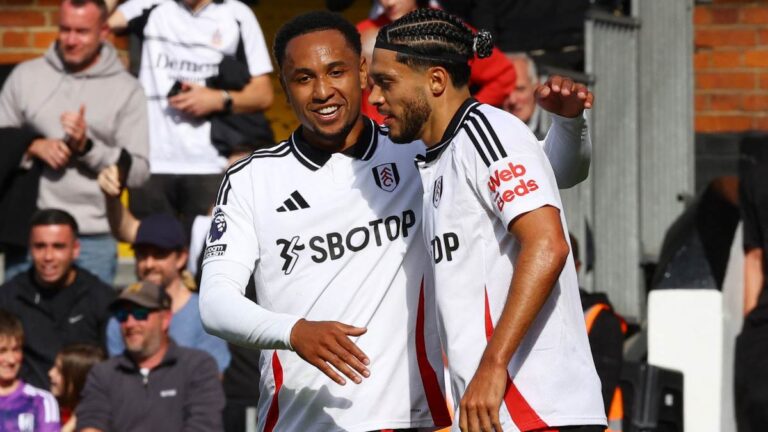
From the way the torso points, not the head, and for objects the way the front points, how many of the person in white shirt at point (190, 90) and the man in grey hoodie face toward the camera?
2

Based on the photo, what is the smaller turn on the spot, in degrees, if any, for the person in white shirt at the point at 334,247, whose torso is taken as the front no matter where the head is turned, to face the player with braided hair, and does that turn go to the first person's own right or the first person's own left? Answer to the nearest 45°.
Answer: approximately 45° to the first person's own left

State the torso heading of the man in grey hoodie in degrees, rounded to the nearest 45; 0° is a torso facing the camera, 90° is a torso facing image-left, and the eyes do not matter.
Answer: approximately 0°

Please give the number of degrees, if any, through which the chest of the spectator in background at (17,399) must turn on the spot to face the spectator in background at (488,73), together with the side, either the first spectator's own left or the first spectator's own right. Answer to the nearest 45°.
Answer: approximately 90° to the first spectator's own left

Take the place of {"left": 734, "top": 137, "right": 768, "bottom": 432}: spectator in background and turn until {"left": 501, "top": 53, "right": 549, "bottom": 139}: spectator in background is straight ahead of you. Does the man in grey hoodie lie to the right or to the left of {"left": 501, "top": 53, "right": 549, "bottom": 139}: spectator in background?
left

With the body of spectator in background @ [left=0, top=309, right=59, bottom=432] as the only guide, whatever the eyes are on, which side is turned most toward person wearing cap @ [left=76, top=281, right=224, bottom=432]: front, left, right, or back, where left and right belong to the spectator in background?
left

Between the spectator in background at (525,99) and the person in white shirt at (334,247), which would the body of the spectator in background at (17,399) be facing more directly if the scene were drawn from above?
the person in white shirt

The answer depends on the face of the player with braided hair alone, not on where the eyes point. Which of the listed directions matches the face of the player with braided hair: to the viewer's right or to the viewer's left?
to the viewer's left

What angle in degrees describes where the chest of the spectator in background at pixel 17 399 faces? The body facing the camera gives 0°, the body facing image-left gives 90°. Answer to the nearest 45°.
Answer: approximately 0°
